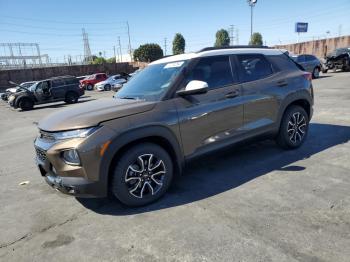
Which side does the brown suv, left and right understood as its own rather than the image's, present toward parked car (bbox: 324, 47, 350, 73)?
back

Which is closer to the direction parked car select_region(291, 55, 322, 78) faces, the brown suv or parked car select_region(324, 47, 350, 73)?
the brown suv

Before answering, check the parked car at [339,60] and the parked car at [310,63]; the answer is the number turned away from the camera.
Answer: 0

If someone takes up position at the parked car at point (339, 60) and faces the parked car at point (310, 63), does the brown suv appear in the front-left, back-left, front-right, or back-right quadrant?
front-left

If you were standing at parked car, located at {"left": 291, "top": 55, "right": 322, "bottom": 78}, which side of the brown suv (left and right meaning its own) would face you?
back

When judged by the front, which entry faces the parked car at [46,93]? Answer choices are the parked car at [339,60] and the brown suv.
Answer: the parked car at [339,60]

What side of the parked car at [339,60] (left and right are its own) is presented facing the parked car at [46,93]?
front

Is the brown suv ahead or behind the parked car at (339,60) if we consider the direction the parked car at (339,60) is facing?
ahead

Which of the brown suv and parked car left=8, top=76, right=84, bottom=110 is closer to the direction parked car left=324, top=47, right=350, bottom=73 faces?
the parked car

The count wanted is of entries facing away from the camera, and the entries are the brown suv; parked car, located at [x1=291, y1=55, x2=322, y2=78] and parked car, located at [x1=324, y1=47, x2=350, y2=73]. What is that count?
0

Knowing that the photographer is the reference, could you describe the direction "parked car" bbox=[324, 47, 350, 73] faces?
facing the viewer and to the left of the viewer
